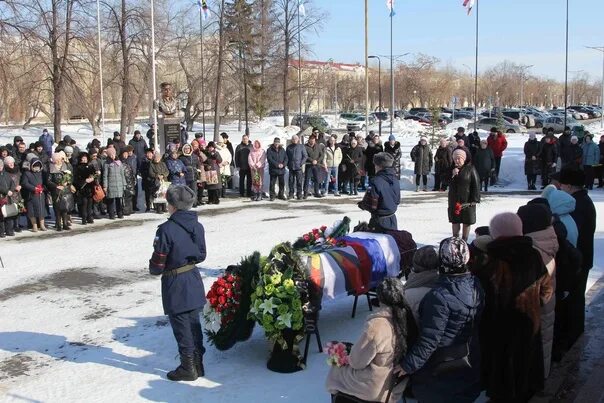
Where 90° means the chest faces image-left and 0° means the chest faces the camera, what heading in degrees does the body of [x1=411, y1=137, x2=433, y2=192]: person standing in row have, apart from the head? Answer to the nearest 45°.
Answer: approximately 0°

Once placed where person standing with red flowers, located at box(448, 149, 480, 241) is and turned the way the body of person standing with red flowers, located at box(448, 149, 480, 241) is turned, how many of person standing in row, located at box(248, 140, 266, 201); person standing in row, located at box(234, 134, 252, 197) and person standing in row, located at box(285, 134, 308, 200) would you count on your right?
3

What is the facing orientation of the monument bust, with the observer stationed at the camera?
facing the viewer

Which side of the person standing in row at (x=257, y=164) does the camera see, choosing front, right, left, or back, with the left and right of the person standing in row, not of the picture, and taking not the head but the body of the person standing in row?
front

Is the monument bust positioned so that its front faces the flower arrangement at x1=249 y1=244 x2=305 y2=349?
yes

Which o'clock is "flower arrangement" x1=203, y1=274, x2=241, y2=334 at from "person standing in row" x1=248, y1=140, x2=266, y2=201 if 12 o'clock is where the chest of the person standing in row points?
The flower arrangement is roughly at 12 o'clock from the person standing in row.

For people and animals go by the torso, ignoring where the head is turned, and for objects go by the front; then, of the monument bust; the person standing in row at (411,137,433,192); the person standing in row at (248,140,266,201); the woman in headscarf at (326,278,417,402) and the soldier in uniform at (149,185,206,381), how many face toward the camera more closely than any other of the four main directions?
3

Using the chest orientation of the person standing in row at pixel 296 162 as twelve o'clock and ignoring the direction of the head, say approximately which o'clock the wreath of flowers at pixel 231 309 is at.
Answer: The wreath of flowers is roughly at 12 o'clock from the person standing in row.

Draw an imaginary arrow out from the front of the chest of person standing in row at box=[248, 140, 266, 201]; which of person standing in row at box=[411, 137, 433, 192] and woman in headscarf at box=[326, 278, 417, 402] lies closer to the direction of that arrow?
the woman in headscarf

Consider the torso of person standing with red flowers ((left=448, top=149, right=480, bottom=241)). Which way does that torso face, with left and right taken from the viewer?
facing the viewer and to the left of the viewer

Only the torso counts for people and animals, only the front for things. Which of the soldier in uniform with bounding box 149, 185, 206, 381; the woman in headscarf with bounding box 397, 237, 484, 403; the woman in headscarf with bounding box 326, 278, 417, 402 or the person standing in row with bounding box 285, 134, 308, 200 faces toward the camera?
the person standing in row

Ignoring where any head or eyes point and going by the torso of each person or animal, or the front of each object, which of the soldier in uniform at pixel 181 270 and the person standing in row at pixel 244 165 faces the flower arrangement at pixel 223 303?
the person standing in row

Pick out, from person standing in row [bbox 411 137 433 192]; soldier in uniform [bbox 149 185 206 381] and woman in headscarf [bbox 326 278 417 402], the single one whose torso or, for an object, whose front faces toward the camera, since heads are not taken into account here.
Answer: the person standing in row

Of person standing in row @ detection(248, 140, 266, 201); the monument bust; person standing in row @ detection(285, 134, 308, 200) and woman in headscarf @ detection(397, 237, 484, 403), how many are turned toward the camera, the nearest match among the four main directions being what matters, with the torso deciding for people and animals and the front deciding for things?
3

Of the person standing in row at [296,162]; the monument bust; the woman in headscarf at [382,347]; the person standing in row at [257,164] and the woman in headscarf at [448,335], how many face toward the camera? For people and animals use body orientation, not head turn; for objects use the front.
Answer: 3

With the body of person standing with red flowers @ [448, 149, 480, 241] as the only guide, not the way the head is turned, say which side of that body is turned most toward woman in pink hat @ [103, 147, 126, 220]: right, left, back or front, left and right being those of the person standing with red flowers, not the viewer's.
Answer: right
